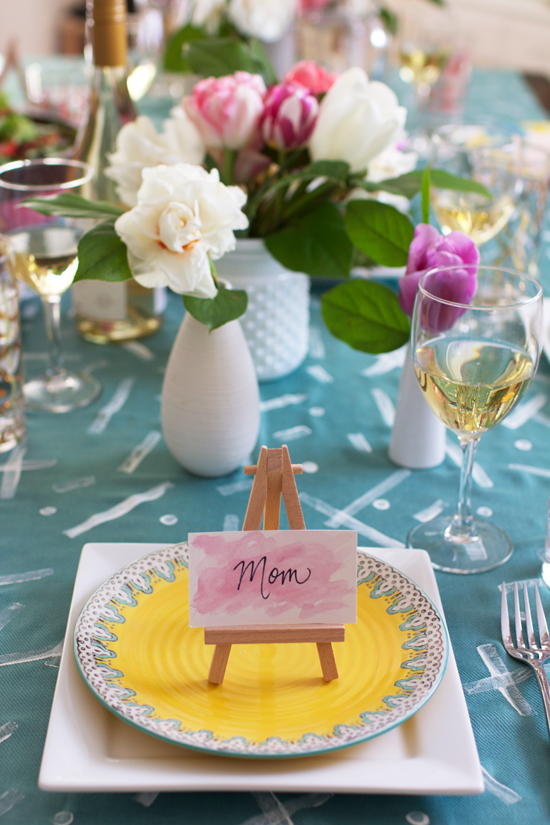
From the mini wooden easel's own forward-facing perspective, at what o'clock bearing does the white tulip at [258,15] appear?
The white tulip is roughly at 6 o'clock from the mini wooden easel.

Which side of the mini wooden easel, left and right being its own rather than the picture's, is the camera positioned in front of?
front

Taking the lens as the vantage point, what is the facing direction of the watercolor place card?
facing the viewer
